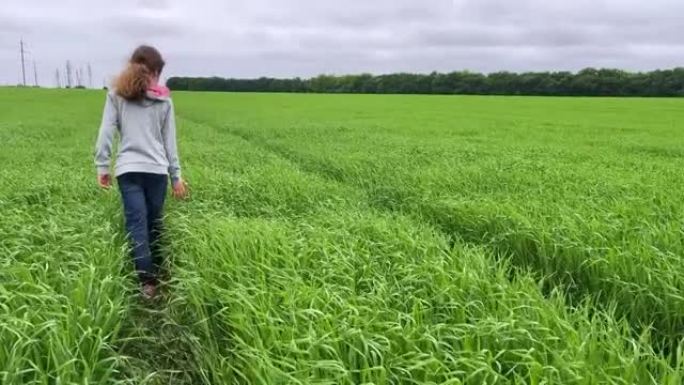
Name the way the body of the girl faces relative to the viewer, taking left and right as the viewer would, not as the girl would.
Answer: facing away from the viewer

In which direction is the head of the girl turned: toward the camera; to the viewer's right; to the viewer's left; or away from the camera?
away from the camera
